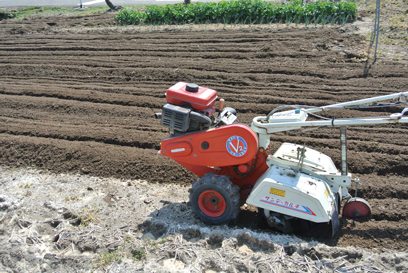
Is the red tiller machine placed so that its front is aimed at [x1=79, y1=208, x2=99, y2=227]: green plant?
yes

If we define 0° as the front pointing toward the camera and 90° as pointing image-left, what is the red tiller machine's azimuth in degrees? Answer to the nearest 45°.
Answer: approximately 90°
